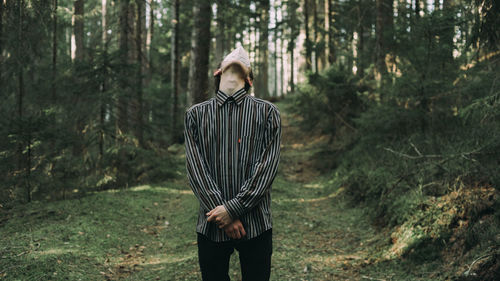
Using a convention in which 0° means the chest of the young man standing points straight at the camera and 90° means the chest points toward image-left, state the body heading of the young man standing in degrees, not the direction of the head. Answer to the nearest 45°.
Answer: approximately 0°

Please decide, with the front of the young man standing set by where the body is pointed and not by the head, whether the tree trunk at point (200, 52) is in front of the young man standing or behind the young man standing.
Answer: behind

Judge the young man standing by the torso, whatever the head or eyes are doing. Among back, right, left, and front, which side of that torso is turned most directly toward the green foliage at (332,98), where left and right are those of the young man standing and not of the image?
back

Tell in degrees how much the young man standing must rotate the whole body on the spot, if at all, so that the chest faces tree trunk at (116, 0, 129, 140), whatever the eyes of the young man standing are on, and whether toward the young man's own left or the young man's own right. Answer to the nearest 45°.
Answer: approximately 180°
